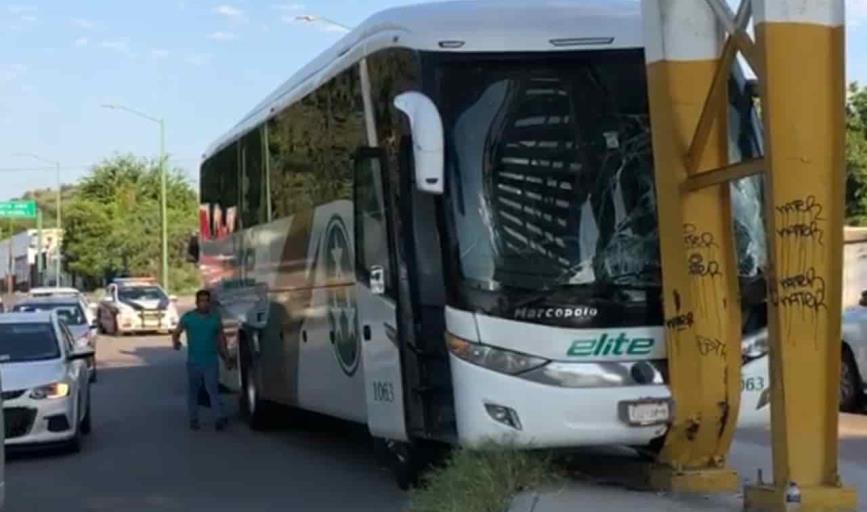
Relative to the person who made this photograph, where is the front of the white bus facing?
facing the viewer and to the right of the viewer

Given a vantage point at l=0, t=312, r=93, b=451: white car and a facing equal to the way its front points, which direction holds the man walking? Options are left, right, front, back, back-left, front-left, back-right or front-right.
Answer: back-left

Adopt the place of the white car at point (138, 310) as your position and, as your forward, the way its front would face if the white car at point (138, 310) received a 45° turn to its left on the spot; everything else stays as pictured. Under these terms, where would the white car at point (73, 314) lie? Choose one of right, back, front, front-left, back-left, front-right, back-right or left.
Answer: right

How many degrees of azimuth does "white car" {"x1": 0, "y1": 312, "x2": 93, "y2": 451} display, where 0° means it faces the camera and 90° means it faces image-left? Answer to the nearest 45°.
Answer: approximately 0°

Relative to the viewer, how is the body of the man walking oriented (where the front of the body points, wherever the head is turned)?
toward the camera

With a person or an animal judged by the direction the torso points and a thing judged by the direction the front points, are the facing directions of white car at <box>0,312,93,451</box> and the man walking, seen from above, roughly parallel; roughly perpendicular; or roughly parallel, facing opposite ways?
roughly parallel

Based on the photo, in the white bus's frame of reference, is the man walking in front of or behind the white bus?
behind

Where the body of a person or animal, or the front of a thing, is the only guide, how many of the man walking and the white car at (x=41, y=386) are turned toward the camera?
2

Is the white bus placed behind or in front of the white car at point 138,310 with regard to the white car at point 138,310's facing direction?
in front

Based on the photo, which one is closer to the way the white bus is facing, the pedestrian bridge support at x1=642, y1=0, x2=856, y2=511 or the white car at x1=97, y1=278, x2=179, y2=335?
the pedestrian bridge support
